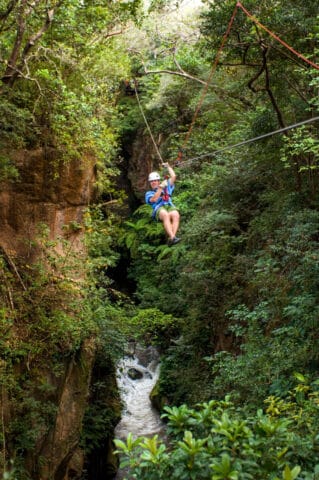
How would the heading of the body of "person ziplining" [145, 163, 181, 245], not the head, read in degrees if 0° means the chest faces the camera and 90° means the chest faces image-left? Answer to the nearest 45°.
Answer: approximately 315°
